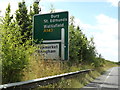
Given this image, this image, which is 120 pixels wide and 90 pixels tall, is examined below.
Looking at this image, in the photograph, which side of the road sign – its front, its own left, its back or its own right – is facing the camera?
front
